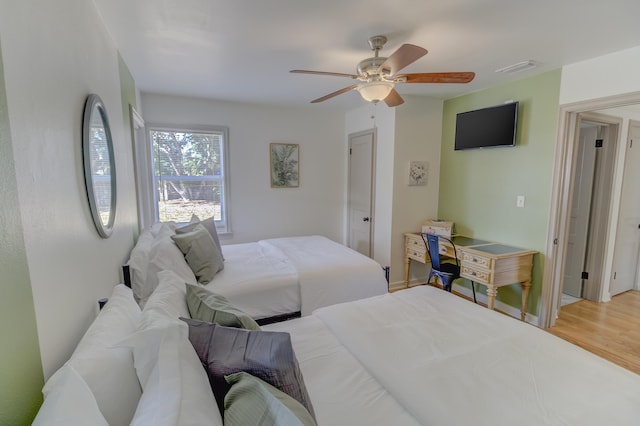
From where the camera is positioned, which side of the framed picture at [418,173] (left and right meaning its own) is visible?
front

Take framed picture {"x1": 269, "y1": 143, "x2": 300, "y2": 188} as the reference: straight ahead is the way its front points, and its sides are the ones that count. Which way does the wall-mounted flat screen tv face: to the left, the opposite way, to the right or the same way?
to the right

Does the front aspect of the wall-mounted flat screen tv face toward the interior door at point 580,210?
no

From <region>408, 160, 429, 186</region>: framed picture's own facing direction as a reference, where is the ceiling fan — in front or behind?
in front

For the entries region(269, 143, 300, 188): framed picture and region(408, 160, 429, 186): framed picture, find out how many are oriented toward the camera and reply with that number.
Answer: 2

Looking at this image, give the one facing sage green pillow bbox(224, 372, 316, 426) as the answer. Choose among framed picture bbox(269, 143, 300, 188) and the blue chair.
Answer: the framed picture

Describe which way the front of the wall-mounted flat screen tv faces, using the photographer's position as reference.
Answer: facing the viewer and to the left of the viewer

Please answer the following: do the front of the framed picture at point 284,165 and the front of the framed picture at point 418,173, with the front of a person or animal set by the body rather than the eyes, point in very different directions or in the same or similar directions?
same or similar directions

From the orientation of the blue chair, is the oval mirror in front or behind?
behind

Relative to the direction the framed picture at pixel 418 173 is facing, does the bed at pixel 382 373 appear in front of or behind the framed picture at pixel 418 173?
in front

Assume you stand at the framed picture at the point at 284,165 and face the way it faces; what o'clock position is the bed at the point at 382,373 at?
The bed is roughly at 12 o'clock from the framed picture.

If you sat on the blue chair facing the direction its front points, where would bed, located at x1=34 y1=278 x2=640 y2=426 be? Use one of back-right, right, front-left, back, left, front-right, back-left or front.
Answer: back-right

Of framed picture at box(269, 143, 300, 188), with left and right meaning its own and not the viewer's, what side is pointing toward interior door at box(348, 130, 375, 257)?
left

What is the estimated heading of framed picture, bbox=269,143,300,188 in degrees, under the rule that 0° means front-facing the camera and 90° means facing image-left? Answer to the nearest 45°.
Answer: approximately 0°

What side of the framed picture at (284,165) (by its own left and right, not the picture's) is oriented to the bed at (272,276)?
front

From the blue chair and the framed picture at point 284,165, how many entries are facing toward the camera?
1

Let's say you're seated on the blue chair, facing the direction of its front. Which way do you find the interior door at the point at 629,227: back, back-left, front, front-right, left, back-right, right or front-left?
front
